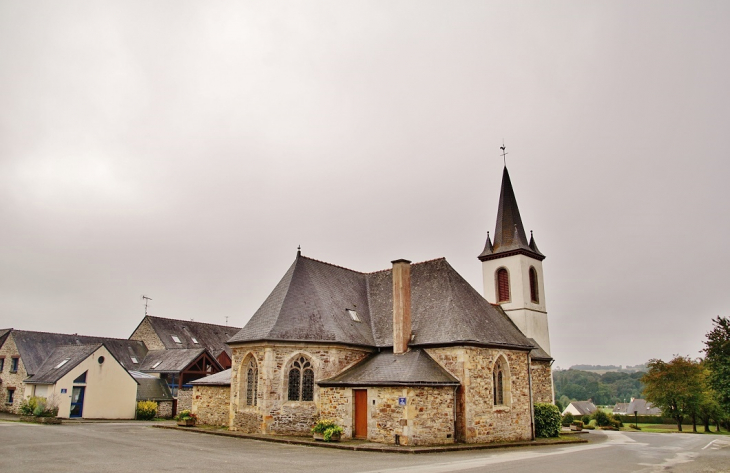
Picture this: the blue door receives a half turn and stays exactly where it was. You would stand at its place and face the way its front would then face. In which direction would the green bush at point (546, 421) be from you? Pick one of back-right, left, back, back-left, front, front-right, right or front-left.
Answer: back-right

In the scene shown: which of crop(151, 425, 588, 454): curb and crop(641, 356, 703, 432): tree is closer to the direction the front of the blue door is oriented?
the curb

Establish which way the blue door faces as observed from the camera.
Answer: facing the viewer

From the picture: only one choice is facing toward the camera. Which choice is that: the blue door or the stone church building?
the blue door

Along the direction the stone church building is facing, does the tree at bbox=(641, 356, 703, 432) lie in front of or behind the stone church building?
in front

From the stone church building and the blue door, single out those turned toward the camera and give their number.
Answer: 1

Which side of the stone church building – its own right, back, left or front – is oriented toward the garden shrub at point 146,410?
left

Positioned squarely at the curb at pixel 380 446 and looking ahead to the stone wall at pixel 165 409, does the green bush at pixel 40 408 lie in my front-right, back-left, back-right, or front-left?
front-left

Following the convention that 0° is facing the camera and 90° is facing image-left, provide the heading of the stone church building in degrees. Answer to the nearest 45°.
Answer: approximately 225°

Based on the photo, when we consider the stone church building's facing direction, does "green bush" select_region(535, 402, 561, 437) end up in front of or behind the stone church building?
in front

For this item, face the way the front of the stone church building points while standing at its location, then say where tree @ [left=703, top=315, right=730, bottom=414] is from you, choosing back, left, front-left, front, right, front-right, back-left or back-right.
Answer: front-right

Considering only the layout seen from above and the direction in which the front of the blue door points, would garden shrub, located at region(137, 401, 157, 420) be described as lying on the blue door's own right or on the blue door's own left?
on the blue door's own left

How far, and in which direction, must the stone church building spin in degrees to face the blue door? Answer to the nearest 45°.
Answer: approximately 90° to its left
